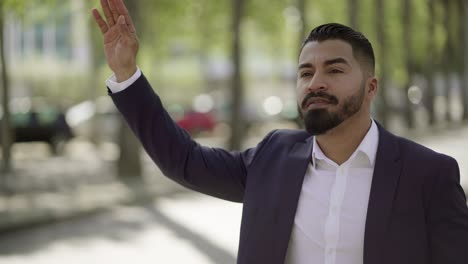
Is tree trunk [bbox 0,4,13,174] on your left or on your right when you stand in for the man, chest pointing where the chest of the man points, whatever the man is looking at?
on your right

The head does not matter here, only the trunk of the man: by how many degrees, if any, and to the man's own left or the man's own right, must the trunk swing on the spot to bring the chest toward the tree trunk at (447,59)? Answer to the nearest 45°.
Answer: approximately 135° to the man's own right

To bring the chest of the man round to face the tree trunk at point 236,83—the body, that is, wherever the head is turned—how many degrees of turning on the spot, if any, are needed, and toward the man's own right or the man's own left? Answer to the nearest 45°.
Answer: approximately 135° to the man's own right

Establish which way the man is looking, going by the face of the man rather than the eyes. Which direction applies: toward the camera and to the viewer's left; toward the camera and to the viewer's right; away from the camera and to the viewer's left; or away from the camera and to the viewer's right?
toward the camera and to the viewer's left

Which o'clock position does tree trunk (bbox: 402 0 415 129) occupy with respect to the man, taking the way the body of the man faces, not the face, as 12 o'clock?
The tree trunk is roughly at 5 o'clock from the man.

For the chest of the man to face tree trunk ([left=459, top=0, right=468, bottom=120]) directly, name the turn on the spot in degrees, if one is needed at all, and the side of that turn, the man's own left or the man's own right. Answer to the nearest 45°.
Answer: approximately 135° to the man's own right

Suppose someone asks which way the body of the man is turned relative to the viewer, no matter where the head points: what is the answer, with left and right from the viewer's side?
facing the viewer and to the left of the viewer

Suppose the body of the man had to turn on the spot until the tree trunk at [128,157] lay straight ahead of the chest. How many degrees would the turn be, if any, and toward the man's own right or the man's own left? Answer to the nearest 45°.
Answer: approximately 135° to the man's own right
